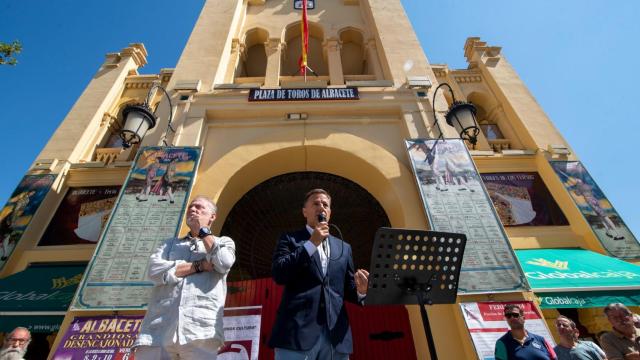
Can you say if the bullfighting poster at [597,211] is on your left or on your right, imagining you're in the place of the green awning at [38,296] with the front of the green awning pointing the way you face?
on your left

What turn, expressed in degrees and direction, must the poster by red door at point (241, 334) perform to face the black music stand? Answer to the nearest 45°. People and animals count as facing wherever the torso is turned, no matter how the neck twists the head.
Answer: approximately 45° to its left

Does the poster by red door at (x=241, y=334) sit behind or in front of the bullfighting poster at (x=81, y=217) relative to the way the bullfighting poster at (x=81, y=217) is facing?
in front

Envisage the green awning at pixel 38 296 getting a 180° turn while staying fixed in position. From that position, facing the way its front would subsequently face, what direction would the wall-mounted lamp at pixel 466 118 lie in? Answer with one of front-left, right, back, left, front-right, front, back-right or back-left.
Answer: back-right

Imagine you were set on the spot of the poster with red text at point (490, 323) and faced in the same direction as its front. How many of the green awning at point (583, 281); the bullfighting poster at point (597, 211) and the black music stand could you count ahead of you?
1

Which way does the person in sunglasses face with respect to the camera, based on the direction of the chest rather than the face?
toward the camera

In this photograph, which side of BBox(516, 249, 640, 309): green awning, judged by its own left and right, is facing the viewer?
front

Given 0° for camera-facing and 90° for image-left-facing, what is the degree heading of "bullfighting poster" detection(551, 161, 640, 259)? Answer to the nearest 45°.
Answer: approximately 0°

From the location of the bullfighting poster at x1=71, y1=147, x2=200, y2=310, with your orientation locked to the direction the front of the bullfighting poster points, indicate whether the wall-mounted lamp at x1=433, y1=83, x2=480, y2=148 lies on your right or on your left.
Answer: on your left

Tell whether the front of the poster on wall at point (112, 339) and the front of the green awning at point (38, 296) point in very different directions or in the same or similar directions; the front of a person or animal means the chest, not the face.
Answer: same or similar directions

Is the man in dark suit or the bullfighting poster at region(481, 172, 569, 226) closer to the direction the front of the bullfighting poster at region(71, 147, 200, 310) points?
the man in dark suit

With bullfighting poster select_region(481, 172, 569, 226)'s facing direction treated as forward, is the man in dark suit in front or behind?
in front

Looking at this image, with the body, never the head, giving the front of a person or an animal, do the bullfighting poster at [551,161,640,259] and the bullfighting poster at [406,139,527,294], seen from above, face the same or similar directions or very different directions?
same or similar directions

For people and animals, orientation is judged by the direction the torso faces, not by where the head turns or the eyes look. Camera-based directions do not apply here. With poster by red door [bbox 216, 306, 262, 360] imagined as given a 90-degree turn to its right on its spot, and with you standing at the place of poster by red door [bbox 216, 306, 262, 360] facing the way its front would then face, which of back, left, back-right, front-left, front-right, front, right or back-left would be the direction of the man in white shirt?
left

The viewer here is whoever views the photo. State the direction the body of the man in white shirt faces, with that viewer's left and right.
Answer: facing the viewer
